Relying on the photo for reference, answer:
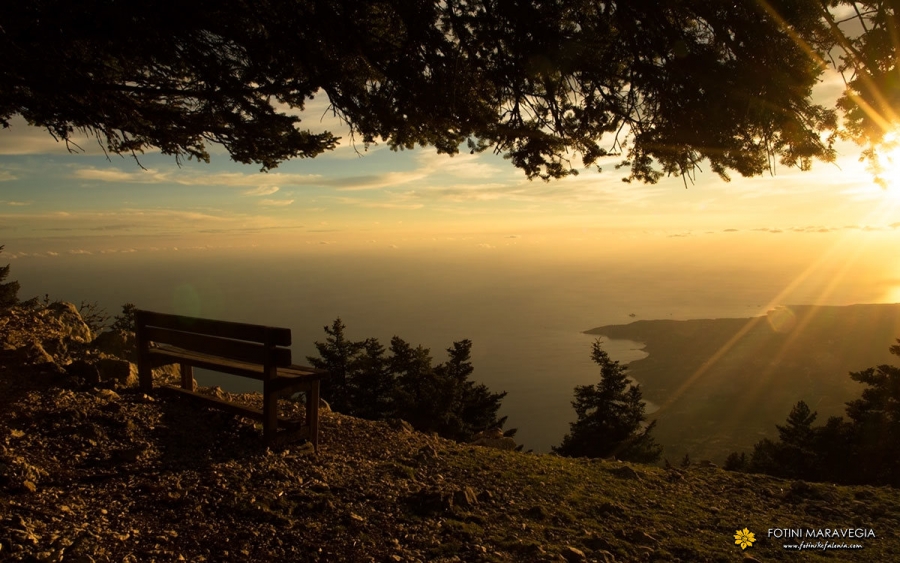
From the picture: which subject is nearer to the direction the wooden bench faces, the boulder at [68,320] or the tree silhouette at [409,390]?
the tree silhouette

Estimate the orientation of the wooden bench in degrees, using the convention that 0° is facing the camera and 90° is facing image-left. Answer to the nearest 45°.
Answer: approximately 225°

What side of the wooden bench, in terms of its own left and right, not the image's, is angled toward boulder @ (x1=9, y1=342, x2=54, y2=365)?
left

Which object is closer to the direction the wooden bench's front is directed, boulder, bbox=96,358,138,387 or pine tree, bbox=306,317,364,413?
the pine tree

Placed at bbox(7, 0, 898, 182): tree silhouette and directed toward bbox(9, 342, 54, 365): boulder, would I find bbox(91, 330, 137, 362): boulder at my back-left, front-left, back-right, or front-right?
front-right

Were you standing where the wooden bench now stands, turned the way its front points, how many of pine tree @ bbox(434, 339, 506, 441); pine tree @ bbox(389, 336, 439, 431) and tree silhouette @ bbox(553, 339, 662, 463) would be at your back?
0

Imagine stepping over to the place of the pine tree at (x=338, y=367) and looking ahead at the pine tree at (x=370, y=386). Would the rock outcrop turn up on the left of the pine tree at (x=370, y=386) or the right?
right

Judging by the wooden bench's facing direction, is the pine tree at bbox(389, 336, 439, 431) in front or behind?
in front

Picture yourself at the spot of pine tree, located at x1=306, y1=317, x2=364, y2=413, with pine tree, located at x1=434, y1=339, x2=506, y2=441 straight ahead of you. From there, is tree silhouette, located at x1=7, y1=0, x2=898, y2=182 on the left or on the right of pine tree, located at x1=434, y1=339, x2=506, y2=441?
right

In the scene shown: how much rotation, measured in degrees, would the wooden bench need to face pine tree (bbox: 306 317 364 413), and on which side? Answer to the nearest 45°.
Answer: approximately 45° to its left

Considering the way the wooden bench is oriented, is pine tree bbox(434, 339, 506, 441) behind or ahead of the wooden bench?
ahead

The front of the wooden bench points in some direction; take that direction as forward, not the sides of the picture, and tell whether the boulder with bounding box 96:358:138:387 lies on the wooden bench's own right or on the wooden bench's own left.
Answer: on the wooden bench's own left

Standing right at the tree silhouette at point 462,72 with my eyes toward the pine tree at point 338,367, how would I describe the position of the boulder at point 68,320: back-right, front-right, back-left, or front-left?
front-left

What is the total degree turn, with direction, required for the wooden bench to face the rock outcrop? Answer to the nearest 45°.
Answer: approximately 90° to its left
